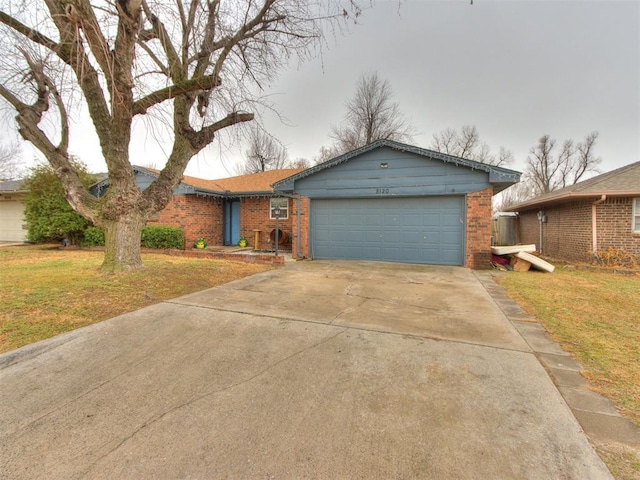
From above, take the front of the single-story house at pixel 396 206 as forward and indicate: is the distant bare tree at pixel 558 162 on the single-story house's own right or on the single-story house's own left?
on the single-story house's own left

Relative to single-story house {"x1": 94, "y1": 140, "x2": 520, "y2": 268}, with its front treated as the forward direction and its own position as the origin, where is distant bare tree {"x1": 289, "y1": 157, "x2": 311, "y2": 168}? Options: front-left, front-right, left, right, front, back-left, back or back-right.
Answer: back

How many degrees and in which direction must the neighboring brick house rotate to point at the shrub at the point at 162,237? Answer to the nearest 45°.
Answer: approximately 45° to its right

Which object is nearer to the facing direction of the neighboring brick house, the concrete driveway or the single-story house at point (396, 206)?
the concrete driveway

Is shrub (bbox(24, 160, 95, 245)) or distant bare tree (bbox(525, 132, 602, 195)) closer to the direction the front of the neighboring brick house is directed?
the shrub

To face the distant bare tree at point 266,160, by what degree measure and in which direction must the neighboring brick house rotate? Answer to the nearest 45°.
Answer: approximately 90° to its right

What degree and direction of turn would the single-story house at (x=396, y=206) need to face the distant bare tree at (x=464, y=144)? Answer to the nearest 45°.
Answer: approximately 135° to its left

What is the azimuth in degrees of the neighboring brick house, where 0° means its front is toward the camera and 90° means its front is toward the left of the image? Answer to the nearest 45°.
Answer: approximately 0°

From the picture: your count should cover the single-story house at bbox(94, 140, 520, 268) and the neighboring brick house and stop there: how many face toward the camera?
2

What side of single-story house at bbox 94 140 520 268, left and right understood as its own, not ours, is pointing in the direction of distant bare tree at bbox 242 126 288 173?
back

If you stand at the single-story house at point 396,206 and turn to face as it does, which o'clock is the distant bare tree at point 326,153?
The distant bare tree is roughly at 6 o'clock from the single-story house.

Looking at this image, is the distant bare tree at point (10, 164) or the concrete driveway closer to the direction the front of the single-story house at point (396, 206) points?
the concrete driveway

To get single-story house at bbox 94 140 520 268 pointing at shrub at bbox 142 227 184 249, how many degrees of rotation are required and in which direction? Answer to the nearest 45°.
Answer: approximately 90° to its right

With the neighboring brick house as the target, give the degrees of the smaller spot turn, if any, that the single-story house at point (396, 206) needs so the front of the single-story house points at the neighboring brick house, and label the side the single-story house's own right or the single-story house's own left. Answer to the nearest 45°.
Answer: approximately 90° to the single-story house's own left

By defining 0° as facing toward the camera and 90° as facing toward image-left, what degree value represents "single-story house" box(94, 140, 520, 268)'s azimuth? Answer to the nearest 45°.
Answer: approximately 0°
